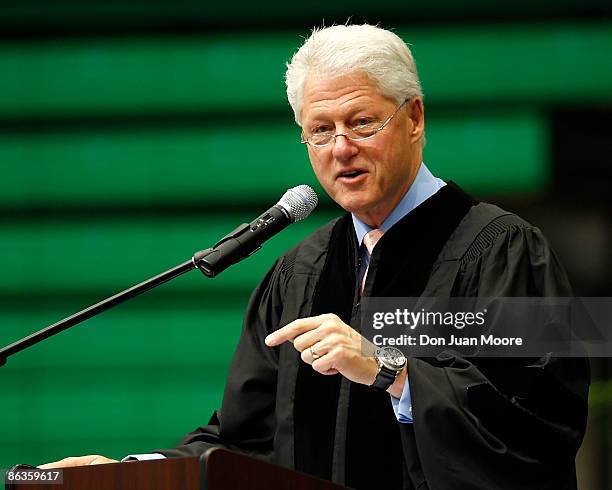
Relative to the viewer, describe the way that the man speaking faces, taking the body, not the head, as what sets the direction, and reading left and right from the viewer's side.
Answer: facing the viewer and to the left of the viewer

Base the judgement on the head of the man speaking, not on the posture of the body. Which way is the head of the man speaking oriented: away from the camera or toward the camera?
toward the camera

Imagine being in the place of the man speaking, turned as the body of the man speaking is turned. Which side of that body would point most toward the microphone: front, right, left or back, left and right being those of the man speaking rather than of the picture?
front
